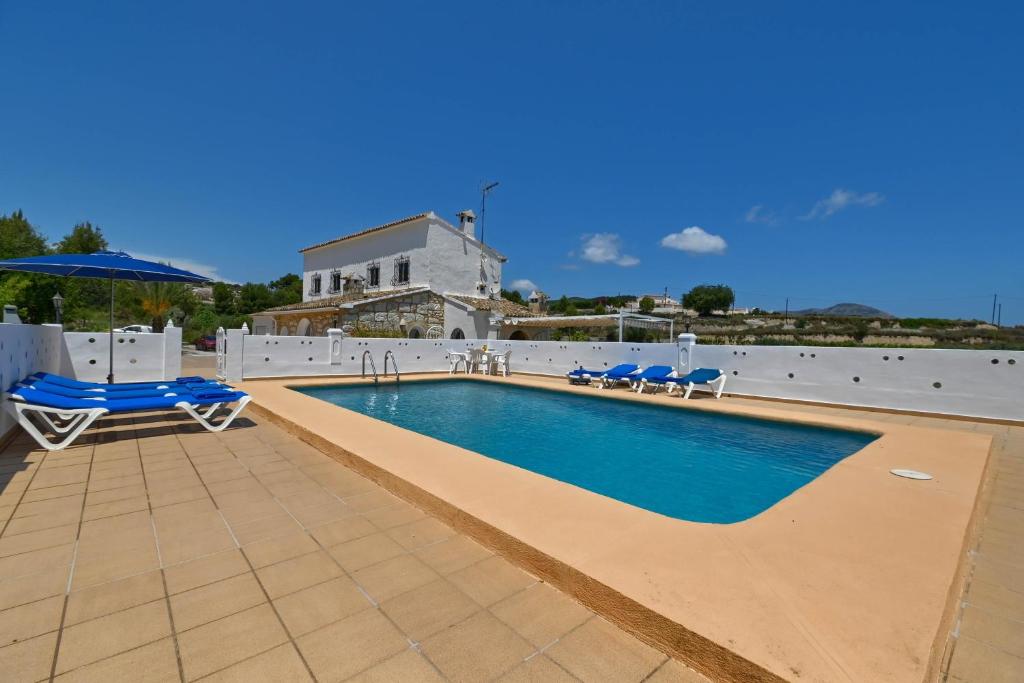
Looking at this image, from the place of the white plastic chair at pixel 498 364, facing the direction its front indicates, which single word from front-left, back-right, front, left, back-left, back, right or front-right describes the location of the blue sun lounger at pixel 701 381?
back-left

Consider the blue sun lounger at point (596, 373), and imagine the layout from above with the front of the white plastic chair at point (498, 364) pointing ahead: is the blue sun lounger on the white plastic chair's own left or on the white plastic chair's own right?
on the white plastic chair's own left

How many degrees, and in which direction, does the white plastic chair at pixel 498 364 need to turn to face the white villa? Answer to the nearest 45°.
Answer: approximately 45° to its right

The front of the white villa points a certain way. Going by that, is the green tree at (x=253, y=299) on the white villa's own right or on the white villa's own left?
on the white villa's own right

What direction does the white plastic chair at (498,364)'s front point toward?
to the viewer's left

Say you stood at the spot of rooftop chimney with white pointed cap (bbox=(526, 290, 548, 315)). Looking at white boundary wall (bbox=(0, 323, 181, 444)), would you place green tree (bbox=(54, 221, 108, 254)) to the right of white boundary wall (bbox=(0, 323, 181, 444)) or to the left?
right

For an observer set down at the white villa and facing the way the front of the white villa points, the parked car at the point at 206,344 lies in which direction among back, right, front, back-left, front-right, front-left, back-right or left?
right
